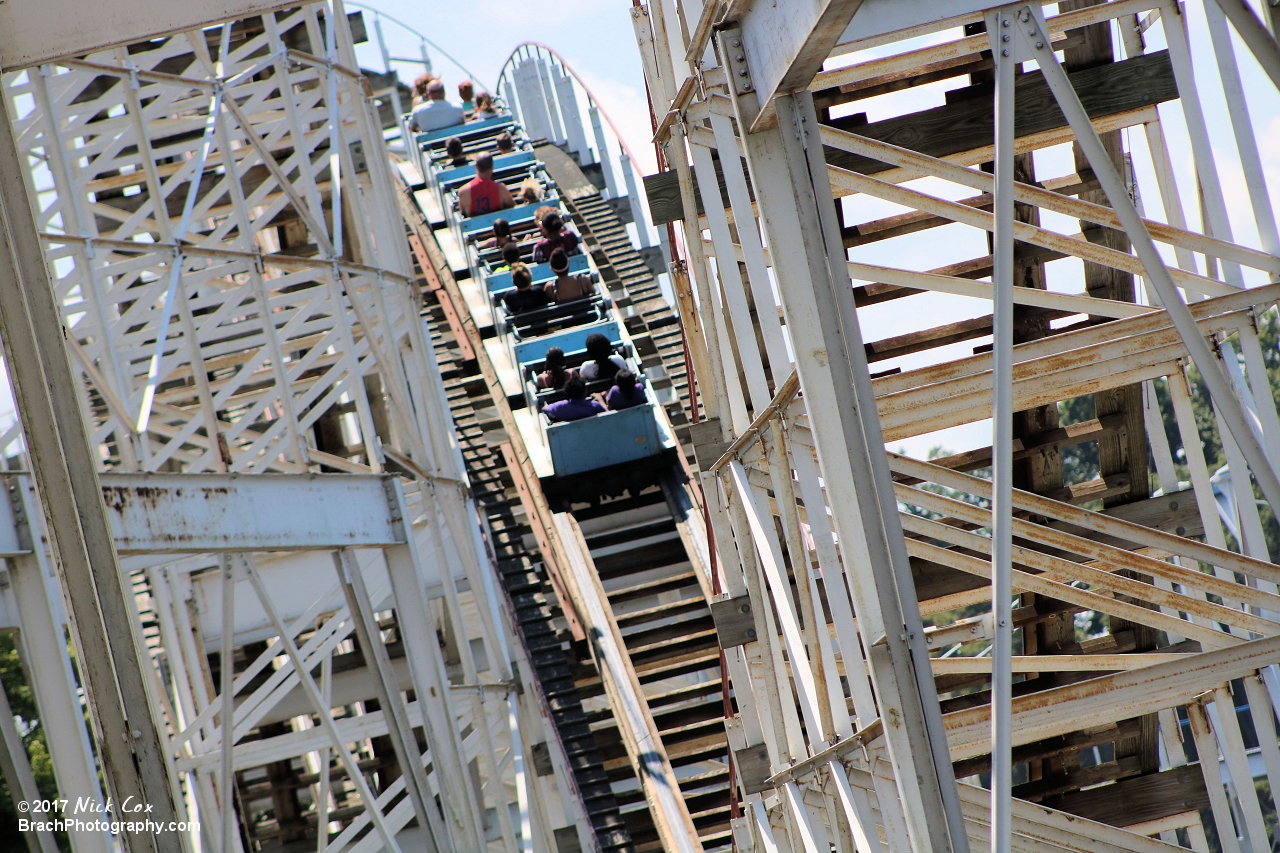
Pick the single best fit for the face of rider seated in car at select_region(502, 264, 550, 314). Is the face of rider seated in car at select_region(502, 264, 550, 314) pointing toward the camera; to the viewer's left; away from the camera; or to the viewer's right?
away from the camera

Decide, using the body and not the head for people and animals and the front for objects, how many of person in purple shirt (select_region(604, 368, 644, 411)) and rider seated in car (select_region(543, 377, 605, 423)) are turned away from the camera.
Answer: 2

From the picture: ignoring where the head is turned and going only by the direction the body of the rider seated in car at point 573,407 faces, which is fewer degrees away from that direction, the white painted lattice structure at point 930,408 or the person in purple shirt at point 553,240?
the person in purple shirt

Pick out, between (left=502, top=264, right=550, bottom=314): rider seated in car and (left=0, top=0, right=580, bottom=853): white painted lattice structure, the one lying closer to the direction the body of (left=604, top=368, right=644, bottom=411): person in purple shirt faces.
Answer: the rider seated in car

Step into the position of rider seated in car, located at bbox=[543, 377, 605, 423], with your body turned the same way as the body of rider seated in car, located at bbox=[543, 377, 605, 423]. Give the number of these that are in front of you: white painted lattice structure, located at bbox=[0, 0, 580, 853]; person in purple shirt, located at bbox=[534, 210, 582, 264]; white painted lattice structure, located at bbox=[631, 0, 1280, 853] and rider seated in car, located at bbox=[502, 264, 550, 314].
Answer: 2

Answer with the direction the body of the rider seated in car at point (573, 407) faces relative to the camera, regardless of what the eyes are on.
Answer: away from the camera

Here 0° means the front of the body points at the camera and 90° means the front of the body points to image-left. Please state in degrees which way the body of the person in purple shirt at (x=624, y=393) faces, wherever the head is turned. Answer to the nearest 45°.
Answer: approximately 180°

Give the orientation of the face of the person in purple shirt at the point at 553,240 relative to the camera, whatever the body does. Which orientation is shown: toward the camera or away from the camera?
away from the camera
